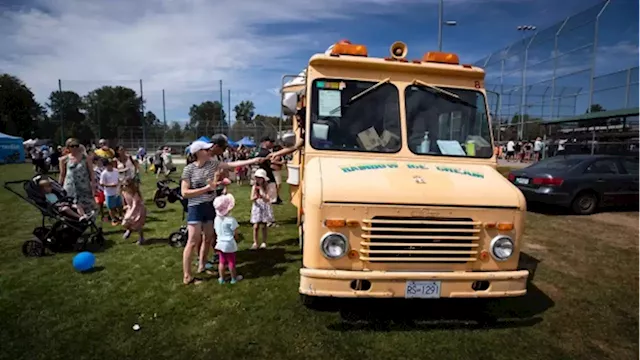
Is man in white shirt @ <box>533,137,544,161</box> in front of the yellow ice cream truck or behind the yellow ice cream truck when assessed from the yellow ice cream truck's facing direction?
behind

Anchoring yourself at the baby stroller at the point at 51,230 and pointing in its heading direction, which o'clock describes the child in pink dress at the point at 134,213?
The child in pink dress is roughly at 12 o'clock from the baby stroller.

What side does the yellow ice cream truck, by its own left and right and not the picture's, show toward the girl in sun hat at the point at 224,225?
right

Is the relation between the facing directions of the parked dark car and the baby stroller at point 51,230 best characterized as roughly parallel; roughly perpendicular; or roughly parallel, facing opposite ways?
roughly parallel

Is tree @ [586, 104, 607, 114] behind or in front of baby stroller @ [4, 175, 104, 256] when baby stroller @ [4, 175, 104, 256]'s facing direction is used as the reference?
in front

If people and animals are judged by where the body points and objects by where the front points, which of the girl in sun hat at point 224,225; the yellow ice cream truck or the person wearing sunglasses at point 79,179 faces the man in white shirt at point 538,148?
the girl in sun hat

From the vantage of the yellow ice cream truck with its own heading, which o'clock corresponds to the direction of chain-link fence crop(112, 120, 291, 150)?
The chain-link fence is roughly at 5 o'clock from the yellow ice cream truck.

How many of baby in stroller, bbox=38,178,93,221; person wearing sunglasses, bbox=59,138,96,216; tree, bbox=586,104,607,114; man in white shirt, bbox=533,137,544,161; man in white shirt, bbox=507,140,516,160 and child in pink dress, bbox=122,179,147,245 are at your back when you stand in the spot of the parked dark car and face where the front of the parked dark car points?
3

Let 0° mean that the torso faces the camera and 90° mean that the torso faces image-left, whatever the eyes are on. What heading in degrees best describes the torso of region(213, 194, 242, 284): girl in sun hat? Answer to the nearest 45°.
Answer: approximately 225°

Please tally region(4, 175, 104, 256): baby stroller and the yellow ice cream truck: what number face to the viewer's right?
1

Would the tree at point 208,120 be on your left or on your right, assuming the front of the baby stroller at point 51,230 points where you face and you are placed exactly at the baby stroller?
on your left

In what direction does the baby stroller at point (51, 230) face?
to the viewer's right

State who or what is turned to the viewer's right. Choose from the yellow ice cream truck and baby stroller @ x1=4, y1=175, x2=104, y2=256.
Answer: the baby stroller

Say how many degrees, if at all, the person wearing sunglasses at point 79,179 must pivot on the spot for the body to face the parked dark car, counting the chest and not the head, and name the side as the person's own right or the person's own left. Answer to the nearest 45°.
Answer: approximately 90° to the person's own left

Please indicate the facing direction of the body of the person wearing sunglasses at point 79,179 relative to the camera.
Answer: toward the camera

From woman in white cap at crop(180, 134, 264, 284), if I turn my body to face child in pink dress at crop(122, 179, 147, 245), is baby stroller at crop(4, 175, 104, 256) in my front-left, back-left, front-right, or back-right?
front-left

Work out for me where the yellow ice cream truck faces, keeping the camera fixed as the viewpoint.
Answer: facing the viewer
